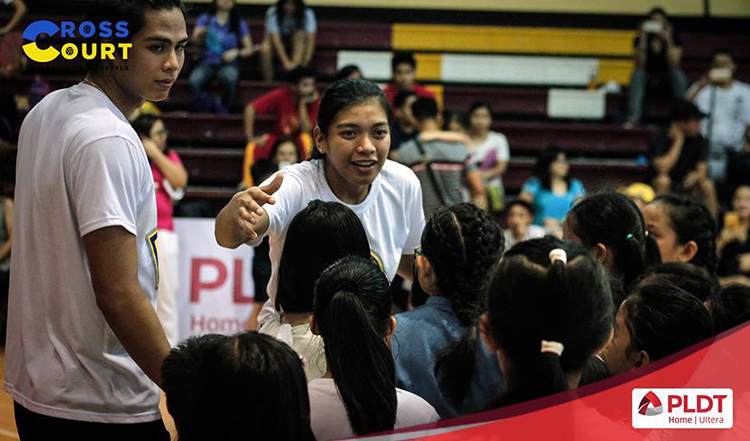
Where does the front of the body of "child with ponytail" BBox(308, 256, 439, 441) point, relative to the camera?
away from the camera

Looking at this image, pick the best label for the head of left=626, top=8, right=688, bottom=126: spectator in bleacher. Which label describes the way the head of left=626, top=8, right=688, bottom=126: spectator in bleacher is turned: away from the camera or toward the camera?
toward the camera

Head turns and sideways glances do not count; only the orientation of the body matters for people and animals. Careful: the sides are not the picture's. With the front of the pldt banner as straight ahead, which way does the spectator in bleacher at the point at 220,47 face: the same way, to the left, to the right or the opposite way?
the same way

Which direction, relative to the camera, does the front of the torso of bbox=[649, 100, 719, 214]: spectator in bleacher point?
toward the camera

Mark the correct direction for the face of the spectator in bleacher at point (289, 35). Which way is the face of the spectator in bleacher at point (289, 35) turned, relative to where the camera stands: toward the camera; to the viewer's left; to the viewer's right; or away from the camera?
toward the camera

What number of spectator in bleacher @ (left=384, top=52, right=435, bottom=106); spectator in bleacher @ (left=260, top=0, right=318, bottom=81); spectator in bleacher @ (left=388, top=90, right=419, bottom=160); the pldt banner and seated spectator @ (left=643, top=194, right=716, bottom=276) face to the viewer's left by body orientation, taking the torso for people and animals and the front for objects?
1

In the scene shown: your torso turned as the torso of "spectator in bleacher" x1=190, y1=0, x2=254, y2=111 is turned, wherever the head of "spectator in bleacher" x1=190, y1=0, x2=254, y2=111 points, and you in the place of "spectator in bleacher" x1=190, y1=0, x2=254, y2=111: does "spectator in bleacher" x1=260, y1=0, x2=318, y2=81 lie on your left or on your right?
on your left

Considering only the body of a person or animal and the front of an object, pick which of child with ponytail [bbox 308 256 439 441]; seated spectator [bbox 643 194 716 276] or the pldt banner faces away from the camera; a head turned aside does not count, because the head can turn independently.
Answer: the child with ponytail

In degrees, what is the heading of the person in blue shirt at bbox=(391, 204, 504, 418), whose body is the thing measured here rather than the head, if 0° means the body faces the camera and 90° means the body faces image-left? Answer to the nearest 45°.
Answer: approximately 135°

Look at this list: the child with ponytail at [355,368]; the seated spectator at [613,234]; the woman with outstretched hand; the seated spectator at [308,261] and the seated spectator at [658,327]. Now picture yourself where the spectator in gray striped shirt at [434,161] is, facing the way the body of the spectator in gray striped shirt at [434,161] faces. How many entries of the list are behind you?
5

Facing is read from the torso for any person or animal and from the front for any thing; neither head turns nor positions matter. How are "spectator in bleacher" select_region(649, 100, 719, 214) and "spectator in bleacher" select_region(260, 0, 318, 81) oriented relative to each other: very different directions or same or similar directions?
same or similar directions

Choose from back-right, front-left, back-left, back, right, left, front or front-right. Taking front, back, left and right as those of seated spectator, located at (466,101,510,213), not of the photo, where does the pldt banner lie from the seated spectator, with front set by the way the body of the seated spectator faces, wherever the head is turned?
front-right

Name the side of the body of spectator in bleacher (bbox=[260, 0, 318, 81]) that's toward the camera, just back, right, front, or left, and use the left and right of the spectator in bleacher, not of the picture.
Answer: front

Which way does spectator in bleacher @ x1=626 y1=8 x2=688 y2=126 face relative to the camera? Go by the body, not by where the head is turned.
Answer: toward the camera

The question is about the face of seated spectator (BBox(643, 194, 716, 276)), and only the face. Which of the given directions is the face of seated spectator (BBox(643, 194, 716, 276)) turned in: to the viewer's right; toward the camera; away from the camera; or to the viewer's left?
to the viewer's left

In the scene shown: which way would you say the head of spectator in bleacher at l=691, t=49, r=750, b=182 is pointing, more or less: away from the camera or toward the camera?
toward the camera

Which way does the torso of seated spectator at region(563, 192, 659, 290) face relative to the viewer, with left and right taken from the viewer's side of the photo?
facing away from the viewer and to the left of the viewer
